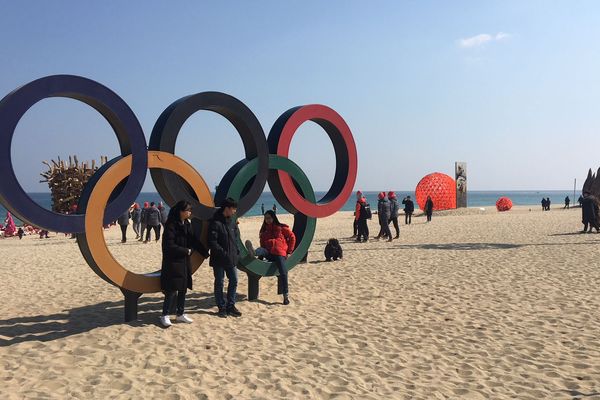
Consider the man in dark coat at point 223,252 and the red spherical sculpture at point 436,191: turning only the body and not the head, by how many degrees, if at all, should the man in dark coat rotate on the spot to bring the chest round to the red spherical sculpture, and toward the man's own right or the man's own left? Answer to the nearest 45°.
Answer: approximately 90° to the man's own left

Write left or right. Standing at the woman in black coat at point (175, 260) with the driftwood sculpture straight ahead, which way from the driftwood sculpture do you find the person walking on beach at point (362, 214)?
right

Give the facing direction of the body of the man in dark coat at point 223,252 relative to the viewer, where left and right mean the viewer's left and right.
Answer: facing the viewer and to the right of the viewer

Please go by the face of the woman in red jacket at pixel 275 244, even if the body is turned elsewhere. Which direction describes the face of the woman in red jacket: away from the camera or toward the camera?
toward the camera

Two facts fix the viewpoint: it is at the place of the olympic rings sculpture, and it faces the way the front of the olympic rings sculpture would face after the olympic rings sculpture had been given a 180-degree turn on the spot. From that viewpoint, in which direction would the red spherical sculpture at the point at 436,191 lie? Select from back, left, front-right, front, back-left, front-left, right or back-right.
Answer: right

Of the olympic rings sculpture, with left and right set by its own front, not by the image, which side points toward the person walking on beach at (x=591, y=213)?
left

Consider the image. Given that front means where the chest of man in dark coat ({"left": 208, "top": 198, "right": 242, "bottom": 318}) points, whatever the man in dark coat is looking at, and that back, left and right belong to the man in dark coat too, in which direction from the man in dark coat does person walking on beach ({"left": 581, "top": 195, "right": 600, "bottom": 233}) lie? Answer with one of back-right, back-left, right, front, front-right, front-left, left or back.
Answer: left

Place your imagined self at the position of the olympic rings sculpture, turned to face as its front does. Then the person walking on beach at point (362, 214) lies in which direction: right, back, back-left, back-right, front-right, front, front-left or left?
left

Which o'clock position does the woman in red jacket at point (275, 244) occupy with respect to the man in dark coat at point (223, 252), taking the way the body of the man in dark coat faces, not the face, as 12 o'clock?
The woman in red jacket is roughly at 9 o'clock from the man in dark coat.

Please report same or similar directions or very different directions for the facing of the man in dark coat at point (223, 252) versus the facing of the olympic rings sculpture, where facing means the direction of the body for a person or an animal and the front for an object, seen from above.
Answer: same or similar directions
